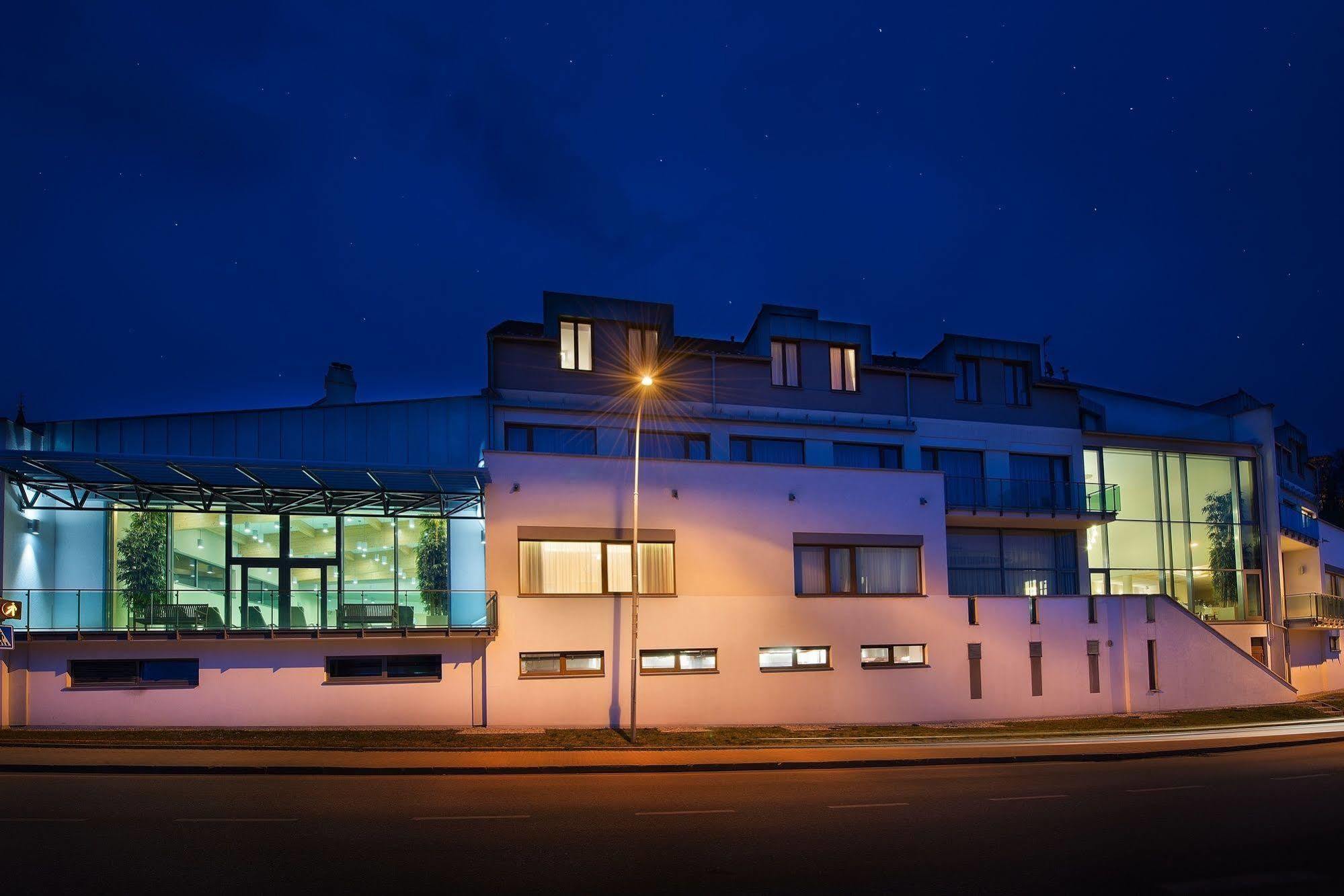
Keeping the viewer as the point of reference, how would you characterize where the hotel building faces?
facing the viewer
